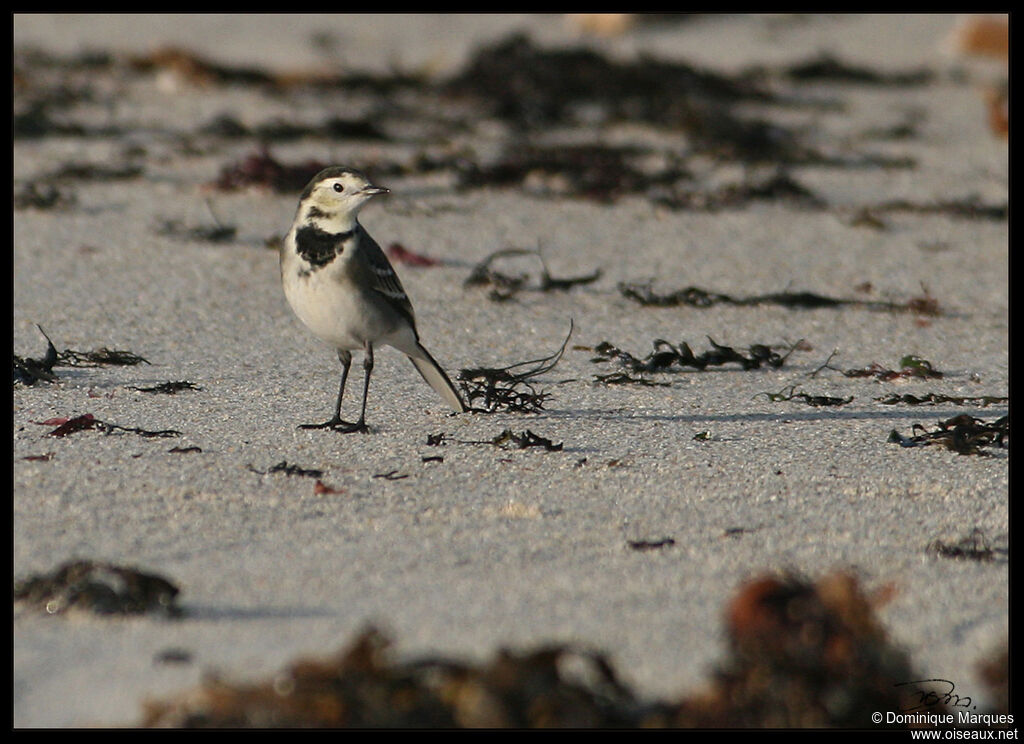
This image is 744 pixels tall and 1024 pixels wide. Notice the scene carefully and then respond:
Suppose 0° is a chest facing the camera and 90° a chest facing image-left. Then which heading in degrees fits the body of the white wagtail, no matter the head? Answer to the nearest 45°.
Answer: approximately 45°

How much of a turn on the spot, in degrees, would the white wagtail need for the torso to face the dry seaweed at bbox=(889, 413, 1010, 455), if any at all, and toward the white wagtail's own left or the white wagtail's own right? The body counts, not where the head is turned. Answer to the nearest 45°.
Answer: approximately 135° to the white wagtail's own left

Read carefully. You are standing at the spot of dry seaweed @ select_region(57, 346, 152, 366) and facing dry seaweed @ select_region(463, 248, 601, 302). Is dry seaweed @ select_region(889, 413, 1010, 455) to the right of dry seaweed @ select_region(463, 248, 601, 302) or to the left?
right

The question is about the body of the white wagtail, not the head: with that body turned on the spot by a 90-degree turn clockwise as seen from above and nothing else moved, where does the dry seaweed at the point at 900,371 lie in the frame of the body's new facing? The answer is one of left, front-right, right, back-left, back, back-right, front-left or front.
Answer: back-right

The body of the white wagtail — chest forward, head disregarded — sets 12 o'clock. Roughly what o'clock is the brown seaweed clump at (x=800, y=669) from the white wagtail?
The brown seaweed clump is roughly at 10 o'clock from the white wagtail.

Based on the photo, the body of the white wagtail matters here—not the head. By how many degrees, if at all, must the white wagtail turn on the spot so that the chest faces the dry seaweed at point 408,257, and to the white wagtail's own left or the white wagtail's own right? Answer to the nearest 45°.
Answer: approximately 135° to the white wagtail's own right

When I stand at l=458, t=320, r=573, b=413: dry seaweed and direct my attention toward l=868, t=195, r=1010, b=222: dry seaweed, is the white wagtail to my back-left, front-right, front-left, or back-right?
back-left

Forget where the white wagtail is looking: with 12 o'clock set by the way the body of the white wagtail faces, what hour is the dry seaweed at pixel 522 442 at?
The dry seaweed is roughly at 9 o'clock from the white wagtail.

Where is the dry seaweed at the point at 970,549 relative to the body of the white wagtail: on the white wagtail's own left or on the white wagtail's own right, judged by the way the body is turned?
on the white wagtail's own left

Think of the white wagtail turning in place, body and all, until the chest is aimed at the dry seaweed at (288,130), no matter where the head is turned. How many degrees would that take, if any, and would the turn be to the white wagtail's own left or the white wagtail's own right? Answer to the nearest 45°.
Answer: approximately 135° to the white wagtail's own right

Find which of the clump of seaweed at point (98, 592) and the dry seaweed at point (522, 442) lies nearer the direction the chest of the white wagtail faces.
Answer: the clump of seaweed

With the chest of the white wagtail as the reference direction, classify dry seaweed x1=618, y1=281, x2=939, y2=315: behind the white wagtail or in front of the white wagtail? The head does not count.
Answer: behind

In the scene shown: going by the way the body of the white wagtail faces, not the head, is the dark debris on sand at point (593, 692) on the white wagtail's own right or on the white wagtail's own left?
on the white wagtail's own left
